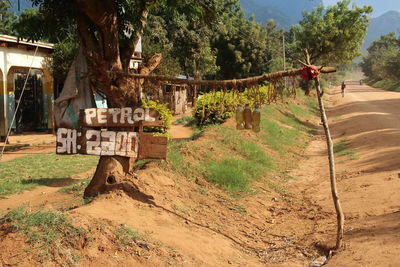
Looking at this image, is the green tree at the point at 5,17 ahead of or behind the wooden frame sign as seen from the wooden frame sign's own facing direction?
behind

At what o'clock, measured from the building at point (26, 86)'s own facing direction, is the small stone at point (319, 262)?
The small stone is roughly at 1 o'clock from the building.

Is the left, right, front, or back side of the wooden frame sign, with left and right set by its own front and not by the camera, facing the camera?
front

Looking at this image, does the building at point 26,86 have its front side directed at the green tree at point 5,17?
no

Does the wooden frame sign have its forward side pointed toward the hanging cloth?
no

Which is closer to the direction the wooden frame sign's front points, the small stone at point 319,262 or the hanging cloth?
the small stone

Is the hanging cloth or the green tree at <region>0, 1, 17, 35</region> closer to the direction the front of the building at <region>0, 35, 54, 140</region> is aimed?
the hanging cloth

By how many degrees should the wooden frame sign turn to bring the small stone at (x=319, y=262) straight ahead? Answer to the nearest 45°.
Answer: approximately 45° to its left

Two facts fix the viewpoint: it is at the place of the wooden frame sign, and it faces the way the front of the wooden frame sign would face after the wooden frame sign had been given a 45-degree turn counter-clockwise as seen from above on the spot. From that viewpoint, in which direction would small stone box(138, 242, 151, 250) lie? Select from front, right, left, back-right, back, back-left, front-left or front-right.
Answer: front-right

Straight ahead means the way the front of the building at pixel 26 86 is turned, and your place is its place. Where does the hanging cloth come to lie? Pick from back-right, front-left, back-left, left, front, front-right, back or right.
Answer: front-right

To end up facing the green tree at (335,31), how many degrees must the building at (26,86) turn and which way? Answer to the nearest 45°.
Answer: approximately 45° to its left

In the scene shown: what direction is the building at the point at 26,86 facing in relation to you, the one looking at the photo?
facing the viewer and to the right of the viewer

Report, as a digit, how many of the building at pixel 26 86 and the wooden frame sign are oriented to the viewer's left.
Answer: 0

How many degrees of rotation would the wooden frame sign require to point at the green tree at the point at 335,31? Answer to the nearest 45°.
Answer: approximately 135° to its left
